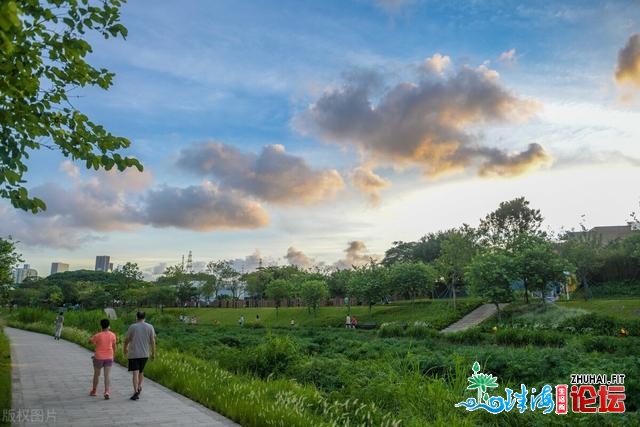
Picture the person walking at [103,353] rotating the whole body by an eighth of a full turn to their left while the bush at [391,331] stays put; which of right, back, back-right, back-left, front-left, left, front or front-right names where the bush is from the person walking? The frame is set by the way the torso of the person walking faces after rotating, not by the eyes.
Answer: right

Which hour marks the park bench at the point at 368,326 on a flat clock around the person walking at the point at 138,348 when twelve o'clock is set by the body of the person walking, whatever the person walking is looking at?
The park bench is roughly at 1 o'clock from the person walking.

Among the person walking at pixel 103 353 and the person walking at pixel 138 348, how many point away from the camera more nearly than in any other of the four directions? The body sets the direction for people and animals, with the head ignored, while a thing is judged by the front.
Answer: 2

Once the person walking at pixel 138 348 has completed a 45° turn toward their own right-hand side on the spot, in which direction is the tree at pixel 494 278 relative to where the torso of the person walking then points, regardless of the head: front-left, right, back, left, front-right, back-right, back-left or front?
front

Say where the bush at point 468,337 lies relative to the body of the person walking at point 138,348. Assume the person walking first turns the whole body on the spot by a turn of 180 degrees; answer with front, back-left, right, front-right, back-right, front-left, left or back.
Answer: back-left

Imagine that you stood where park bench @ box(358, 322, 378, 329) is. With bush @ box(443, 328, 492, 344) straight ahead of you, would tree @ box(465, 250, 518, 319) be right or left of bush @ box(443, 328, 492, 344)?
left

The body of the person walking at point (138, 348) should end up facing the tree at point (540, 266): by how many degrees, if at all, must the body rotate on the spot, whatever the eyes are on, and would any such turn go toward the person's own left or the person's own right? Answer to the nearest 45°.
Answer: approximately 45° to the person's own right

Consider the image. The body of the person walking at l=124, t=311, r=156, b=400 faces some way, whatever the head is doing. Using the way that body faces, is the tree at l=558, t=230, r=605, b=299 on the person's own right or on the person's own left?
on the person's own right

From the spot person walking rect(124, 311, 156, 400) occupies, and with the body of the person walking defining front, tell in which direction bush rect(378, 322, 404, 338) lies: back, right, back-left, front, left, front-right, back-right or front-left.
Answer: front-right

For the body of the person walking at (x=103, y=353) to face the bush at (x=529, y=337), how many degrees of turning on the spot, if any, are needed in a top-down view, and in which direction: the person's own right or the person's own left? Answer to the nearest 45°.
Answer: approximately 90° to the person's own right

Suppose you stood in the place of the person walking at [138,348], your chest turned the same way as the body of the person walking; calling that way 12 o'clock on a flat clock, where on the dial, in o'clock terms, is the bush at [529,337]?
The bush is roughly at 2 o'clock from the person walking.

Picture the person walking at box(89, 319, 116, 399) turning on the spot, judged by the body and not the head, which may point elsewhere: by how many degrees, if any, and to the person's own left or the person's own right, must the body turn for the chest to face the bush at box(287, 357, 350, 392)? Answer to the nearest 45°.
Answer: approximately 90° to the person's own right

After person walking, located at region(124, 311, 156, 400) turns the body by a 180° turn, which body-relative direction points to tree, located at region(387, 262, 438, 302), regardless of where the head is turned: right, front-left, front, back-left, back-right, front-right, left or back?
back-left

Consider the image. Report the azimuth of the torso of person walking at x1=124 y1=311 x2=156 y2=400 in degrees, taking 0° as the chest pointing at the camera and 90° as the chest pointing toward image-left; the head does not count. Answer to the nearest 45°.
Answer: approximately 180°

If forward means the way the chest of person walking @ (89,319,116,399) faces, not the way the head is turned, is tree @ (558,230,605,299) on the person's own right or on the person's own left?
on the person's own right

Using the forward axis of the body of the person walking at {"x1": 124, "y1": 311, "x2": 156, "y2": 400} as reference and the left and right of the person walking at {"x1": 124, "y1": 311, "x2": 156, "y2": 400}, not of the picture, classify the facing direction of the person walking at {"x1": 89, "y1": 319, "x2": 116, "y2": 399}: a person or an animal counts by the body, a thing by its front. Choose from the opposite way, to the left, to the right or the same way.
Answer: the same way

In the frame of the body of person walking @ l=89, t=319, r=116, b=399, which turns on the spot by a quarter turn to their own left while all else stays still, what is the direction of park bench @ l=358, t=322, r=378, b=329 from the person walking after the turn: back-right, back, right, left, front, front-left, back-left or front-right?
back-right

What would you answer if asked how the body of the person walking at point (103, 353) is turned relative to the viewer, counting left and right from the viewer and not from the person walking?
facing away from the viewer
